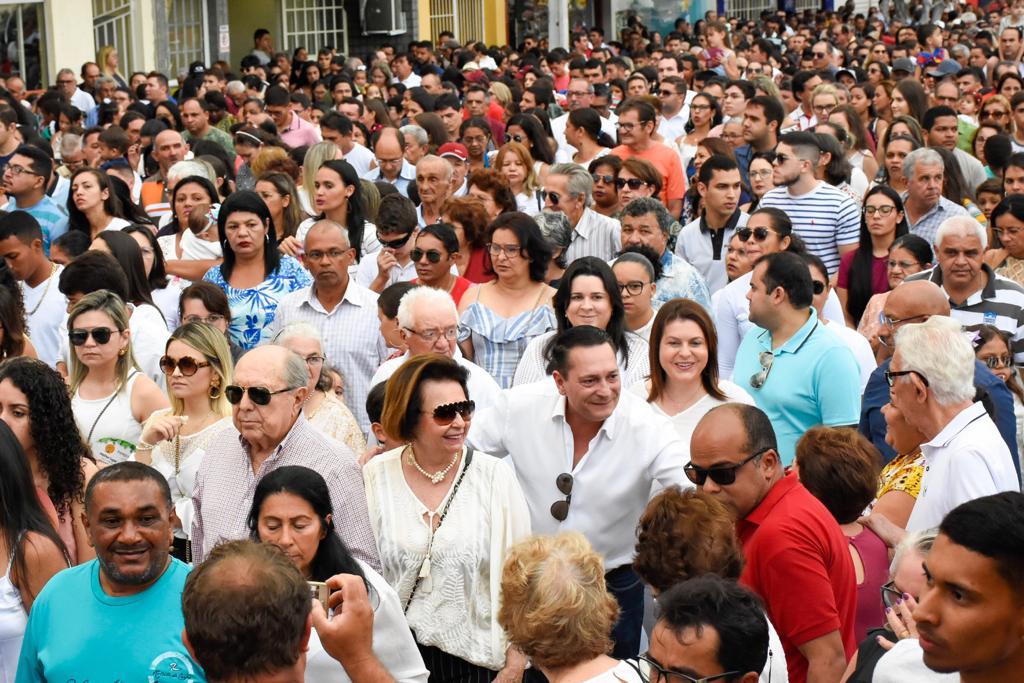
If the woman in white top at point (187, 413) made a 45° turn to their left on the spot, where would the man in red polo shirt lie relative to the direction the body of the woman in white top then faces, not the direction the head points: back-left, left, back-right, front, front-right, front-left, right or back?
front-left

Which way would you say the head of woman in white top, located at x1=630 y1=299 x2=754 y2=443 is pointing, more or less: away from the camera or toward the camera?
toward the camera

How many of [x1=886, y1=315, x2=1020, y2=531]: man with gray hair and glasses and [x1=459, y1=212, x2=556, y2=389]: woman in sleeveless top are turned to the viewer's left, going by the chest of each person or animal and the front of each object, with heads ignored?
1

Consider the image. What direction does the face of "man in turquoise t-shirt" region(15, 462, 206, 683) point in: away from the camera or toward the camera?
toward the camera

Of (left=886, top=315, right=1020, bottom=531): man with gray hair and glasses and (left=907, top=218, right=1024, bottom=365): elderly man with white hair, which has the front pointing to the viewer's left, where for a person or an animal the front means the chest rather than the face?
the man with gray hair and glasses

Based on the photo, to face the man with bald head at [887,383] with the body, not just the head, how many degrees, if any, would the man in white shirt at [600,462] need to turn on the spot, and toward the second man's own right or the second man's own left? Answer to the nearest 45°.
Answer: approximately 135° to the second man's own left

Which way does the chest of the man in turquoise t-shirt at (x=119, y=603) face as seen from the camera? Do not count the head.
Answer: toward the camera

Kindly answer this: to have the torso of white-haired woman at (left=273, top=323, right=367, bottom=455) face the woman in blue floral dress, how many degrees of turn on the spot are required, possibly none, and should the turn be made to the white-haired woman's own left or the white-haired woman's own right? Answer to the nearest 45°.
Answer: approximately 180°

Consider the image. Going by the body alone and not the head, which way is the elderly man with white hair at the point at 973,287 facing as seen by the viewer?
toward the camera

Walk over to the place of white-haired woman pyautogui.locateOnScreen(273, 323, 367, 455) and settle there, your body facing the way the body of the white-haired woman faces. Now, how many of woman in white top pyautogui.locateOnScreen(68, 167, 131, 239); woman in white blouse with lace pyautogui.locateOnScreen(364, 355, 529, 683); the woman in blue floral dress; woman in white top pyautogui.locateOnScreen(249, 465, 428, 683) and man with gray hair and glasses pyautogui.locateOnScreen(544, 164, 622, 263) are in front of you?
2

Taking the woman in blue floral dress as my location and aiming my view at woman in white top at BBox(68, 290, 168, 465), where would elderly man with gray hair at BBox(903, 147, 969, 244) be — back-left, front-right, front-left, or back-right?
back-left

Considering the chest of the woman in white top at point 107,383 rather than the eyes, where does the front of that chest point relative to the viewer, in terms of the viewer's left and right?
facing the viewer and to the left of the viewer

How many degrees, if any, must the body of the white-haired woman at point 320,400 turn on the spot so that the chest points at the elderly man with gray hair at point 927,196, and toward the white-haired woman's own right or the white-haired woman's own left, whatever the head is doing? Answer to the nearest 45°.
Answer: approximately 135° to the white-haired woman's own left

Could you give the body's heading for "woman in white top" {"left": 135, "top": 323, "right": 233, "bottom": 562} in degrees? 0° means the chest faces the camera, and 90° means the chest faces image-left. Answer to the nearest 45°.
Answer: approximately 45°

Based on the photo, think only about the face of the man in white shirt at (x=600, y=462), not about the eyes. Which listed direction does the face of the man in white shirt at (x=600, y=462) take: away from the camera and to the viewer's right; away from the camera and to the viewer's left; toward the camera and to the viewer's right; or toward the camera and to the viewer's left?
toward the camera and to the viewer's right

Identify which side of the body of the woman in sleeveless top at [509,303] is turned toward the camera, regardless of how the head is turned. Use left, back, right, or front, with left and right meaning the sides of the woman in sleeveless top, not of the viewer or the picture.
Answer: front
